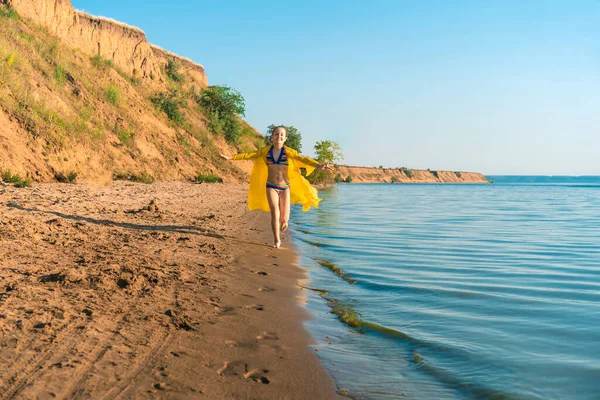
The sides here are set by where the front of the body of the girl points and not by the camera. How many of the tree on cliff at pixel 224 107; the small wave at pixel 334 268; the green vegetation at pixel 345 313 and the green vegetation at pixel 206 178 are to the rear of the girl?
2

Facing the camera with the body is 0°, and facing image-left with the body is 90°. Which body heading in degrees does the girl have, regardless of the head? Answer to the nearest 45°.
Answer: approximately 0°

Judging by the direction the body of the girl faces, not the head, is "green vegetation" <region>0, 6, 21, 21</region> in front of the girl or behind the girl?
behind

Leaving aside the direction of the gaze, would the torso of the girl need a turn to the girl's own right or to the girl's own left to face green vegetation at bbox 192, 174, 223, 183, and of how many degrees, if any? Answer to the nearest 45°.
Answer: approximately 180°

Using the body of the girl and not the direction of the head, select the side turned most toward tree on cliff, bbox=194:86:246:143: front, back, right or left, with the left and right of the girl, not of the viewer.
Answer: back

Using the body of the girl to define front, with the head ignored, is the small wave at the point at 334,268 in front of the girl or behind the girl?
in front

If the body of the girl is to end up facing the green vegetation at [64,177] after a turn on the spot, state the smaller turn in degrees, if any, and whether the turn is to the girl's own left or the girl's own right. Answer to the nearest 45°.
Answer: approximately 135° to the girl's own right

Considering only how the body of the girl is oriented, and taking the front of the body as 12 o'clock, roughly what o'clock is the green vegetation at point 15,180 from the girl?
The green vegetation is roughly at 4 o'clock from the girl.

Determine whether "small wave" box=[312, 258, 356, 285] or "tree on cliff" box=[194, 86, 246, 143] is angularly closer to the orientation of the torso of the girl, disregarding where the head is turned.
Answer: the small wave
